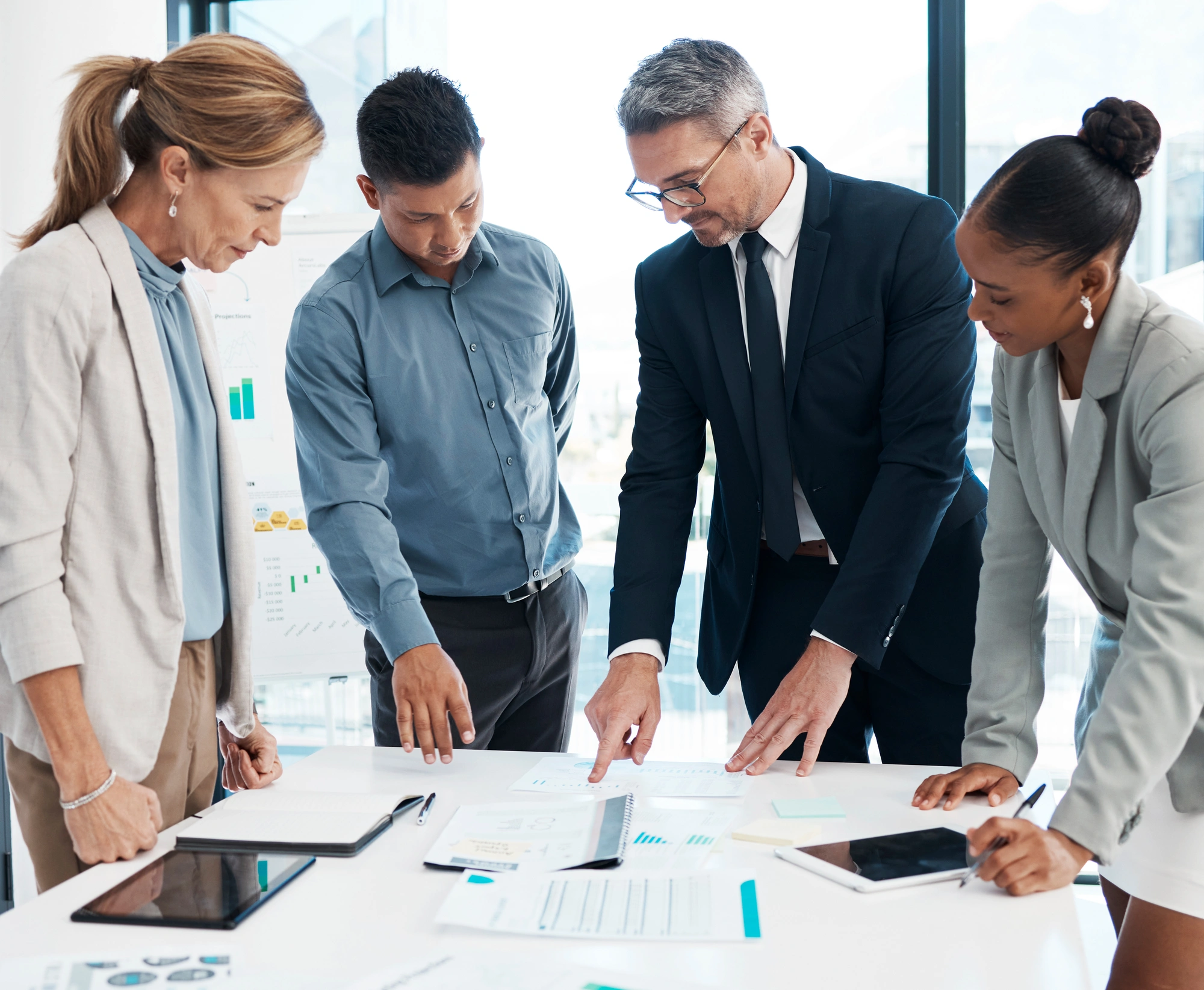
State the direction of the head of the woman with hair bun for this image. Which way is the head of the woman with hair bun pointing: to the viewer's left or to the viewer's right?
to the viewer's left

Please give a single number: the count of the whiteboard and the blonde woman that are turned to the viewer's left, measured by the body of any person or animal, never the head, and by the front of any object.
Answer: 0

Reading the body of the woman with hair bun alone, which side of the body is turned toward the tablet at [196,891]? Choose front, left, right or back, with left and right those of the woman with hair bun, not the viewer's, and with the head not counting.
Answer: front

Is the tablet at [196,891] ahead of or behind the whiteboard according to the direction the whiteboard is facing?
ahead

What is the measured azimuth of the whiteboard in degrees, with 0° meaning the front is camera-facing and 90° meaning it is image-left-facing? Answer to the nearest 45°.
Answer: approximately 0°

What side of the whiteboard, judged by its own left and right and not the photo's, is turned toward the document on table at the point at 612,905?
front

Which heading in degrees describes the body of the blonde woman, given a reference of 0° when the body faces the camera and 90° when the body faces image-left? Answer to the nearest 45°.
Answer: approximately 315°

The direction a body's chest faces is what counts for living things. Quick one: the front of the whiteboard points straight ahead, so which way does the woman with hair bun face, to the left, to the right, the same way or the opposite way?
to the right
